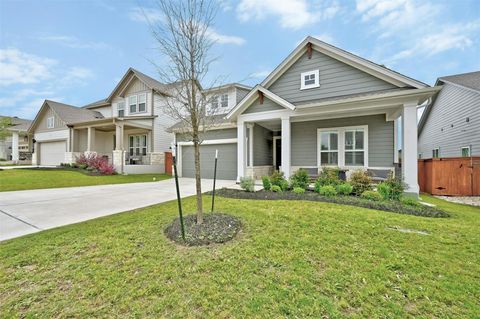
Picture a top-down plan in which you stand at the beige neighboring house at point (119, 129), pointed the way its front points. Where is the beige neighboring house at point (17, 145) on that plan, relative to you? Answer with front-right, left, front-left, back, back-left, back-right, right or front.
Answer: right

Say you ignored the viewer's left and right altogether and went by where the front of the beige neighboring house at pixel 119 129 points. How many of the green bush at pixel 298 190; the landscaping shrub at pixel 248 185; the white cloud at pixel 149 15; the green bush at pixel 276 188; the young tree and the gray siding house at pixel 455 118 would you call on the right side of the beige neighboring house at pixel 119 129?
0

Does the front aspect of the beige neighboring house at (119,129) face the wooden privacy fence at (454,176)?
no

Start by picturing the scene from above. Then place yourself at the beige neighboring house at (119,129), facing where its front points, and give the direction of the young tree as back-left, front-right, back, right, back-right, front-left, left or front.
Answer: front-left

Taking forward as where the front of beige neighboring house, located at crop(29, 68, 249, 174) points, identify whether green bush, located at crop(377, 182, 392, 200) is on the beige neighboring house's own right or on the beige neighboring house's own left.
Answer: on the beige neighboring house's own left

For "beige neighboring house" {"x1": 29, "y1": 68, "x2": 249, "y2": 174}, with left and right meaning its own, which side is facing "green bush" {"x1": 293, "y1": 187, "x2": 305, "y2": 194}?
left

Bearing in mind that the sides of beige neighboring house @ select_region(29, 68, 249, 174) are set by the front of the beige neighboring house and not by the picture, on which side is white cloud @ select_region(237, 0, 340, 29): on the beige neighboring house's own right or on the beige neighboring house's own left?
on the beige neighboring house's own left

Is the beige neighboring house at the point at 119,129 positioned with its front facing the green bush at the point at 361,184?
no

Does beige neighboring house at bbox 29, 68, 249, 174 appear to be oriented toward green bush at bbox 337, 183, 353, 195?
no

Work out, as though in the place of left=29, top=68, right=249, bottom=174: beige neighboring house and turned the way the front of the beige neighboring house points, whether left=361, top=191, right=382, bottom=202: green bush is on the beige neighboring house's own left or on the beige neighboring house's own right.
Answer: on the beige neighboring house's own left

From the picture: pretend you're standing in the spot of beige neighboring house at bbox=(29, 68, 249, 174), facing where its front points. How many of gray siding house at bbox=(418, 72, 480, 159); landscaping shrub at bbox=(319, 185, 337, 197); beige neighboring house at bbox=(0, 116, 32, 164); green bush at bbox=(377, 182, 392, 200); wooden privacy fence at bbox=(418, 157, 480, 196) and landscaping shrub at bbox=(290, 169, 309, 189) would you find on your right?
1

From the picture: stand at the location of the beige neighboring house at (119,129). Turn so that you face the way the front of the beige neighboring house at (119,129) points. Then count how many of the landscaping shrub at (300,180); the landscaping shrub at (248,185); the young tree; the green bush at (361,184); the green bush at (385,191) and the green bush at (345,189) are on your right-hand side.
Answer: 0

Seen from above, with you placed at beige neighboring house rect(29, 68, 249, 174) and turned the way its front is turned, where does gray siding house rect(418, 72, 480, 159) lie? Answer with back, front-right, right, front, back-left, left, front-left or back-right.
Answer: left

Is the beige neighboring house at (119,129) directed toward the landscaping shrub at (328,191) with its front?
no

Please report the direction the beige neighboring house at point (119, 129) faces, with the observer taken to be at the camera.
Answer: facing the viewer and to the left of the viewer

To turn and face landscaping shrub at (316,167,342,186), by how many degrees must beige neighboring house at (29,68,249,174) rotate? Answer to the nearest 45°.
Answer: approximately 90° to its left

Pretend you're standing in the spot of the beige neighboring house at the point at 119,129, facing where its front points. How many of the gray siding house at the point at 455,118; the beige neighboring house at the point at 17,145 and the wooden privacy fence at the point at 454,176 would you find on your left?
2

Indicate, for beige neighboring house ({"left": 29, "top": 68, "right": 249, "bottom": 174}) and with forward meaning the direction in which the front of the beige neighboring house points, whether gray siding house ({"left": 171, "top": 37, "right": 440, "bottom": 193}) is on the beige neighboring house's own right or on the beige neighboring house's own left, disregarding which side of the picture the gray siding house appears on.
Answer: on the beige neighboring house's own left

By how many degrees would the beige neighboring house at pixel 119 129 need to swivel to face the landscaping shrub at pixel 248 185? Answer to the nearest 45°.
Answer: approximately 45° to its left
